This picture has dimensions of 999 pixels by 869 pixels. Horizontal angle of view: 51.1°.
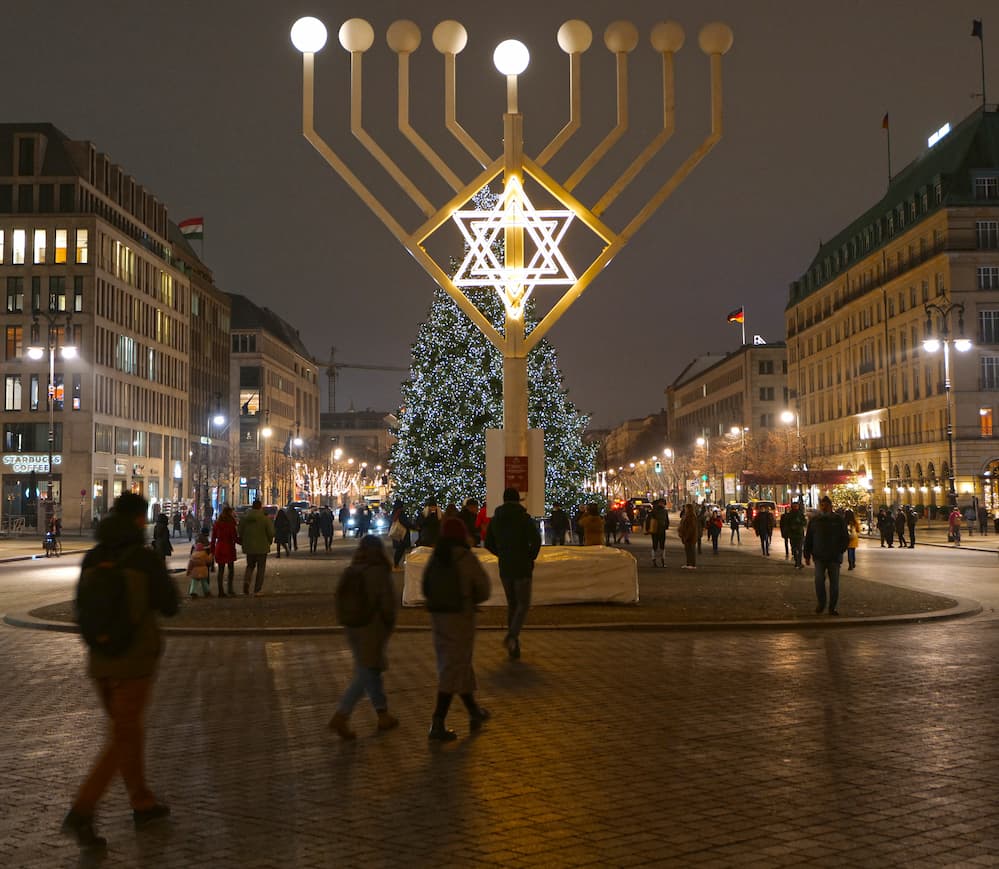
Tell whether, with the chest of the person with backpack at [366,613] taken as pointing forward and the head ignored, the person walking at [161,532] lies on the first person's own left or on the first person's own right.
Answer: on the first person's own left

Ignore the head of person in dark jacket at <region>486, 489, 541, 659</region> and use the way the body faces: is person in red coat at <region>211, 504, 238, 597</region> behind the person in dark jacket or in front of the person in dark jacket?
in front

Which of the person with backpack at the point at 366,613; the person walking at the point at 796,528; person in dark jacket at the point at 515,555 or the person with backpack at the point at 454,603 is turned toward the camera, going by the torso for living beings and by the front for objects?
the person walking

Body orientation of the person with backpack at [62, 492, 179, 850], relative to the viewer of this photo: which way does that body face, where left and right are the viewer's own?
facing away from the viewer and to the right of the viewer

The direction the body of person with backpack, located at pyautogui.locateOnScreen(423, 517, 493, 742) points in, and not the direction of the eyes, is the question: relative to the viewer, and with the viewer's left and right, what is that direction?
facing away from the viewer and to the right of the viewer

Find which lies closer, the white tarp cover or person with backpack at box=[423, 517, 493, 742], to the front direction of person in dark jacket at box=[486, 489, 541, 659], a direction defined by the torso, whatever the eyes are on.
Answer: the white tarp cover

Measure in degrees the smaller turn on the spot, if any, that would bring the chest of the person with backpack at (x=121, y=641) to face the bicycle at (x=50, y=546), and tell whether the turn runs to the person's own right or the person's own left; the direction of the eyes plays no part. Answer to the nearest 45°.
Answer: approximately 45° to the person's own left

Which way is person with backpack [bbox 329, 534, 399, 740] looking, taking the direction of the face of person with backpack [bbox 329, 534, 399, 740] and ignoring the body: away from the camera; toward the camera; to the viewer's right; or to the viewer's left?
away from the camera

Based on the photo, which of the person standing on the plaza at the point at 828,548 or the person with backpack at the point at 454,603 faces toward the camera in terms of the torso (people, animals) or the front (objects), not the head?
the person standing on the plaza

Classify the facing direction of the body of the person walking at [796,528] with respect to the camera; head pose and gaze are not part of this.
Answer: toward the camera

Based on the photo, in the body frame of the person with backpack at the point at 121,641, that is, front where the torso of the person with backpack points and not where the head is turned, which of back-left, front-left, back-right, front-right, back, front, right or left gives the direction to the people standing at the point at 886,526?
front

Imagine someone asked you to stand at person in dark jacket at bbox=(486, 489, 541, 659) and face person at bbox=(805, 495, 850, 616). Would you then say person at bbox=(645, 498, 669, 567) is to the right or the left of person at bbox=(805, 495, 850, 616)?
left

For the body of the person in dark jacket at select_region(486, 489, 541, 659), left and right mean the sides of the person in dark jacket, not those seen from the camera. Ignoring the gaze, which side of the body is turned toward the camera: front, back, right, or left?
back
